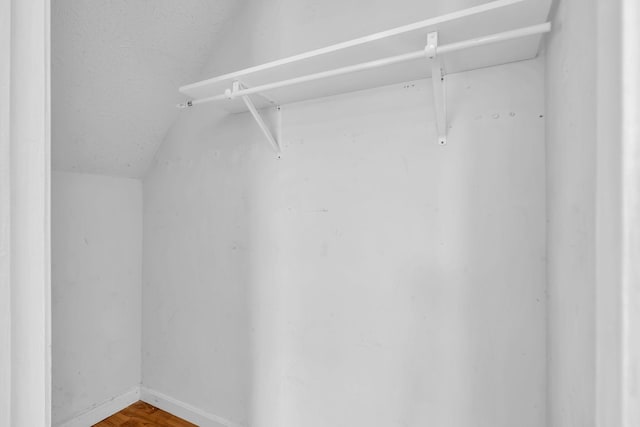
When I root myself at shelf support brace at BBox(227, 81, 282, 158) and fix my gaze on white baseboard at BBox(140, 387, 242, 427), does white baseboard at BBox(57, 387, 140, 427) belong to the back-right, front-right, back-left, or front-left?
front-left

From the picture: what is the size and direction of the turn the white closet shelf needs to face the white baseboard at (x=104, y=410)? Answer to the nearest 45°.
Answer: approximately 45° to its right
